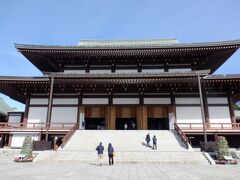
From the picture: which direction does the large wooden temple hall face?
toward the camera

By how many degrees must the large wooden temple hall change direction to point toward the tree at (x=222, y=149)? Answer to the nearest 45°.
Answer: approximately 45° to its left
